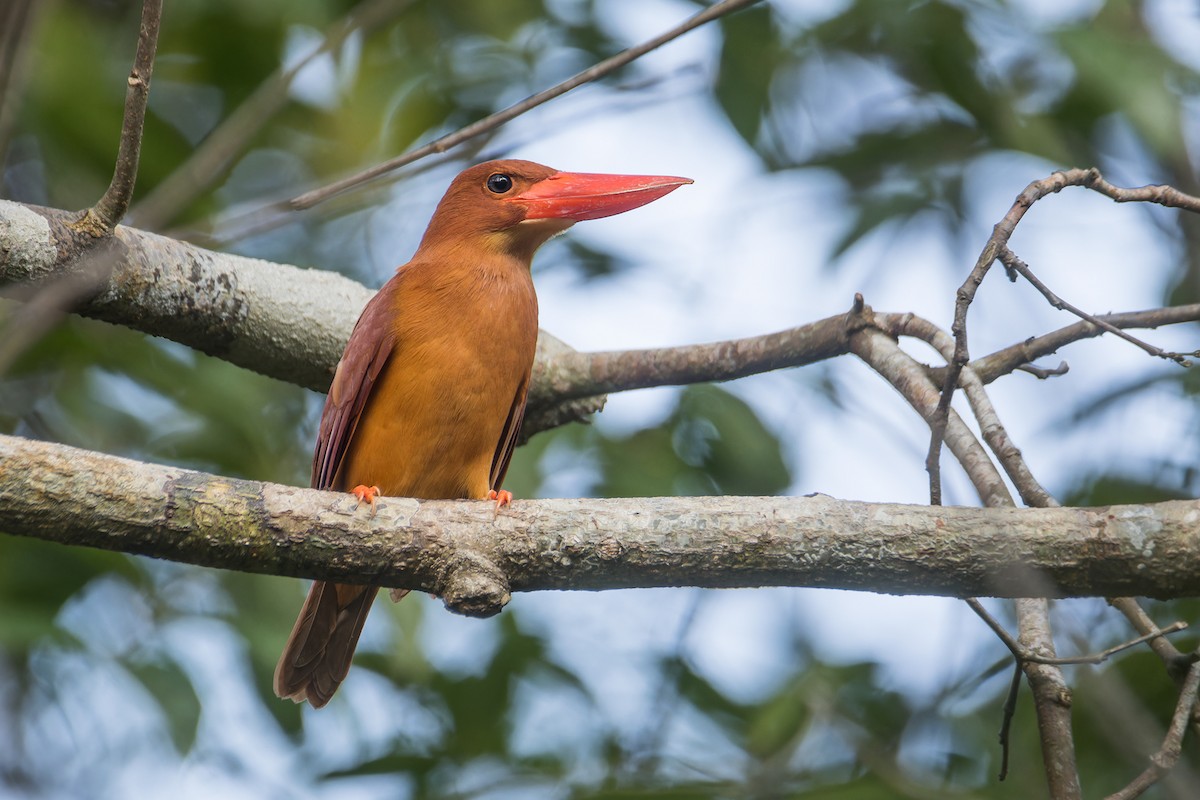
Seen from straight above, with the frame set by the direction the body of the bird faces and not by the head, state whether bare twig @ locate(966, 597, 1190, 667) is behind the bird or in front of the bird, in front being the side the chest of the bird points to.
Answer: in front

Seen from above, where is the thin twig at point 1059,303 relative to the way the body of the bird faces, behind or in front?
in front

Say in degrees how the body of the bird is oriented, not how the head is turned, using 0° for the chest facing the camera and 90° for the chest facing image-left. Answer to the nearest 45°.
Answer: approximately 315°

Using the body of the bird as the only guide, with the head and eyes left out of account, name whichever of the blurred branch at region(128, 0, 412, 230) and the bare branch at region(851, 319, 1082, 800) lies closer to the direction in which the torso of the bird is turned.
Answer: the bare branch

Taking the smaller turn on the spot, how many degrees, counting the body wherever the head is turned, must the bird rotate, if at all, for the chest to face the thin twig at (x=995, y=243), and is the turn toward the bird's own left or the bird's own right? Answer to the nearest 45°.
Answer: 0° — it already faces it

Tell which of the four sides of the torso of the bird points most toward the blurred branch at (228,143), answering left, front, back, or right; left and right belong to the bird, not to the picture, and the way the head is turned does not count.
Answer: right

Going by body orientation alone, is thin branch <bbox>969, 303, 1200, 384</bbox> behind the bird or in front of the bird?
in front

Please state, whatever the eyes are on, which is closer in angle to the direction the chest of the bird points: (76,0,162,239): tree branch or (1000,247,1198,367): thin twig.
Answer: the thin twig
